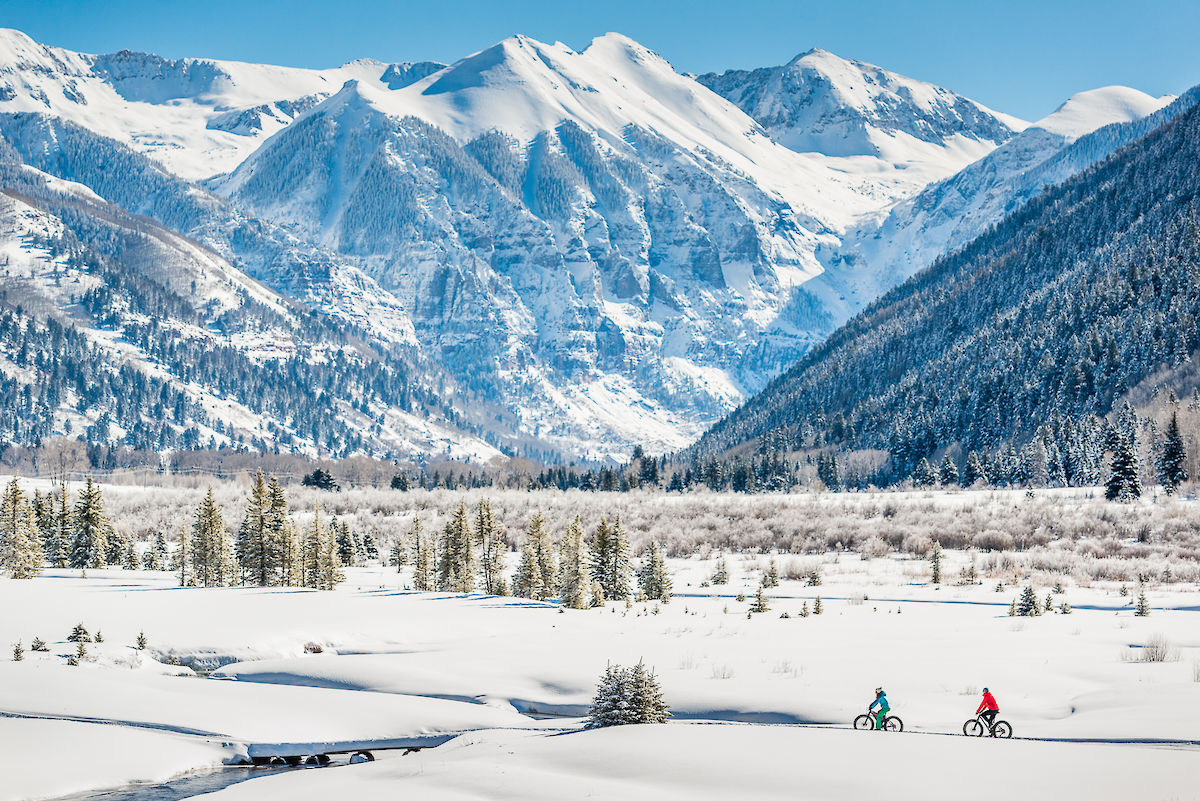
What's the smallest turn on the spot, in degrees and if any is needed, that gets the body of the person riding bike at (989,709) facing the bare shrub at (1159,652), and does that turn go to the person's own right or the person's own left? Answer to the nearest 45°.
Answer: approximately 135° to the person's own right

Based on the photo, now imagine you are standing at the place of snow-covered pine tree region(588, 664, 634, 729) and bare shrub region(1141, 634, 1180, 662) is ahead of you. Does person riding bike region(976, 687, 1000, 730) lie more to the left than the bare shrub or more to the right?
right

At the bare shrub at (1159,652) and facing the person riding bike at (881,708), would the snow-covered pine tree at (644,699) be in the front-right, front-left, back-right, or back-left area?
front-right

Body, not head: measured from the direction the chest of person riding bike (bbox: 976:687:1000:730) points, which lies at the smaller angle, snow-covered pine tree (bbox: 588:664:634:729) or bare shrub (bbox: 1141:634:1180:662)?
the snow-covered pine tree

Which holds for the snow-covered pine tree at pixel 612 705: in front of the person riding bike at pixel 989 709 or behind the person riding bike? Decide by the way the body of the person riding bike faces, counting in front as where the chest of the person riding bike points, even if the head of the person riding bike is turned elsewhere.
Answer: in front

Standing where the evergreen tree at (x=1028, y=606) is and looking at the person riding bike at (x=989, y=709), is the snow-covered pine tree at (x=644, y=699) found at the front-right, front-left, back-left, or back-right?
front-right

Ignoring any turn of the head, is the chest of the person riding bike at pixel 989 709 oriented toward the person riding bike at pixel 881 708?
yes

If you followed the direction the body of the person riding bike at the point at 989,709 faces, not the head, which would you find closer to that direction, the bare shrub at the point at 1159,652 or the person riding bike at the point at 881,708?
the person riding bike

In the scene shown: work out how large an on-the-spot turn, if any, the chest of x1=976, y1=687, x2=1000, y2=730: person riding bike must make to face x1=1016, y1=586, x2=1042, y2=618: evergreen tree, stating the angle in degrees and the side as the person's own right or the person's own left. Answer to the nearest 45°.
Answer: approximately 90° to the person's own right

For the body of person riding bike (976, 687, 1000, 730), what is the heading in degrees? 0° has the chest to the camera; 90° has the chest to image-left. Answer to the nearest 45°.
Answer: approximately 90°

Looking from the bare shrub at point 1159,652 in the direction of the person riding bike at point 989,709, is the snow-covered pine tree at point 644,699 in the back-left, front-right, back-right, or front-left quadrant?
front-right

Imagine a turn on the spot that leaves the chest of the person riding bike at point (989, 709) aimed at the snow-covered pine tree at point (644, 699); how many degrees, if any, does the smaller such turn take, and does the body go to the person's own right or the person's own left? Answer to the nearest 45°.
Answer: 0° — they already face it

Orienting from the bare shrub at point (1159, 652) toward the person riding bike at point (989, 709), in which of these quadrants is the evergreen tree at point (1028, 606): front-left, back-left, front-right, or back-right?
back-right

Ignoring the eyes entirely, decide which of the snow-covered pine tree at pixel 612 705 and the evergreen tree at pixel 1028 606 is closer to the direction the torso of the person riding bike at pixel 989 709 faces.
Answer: the snow-covered pine tree
